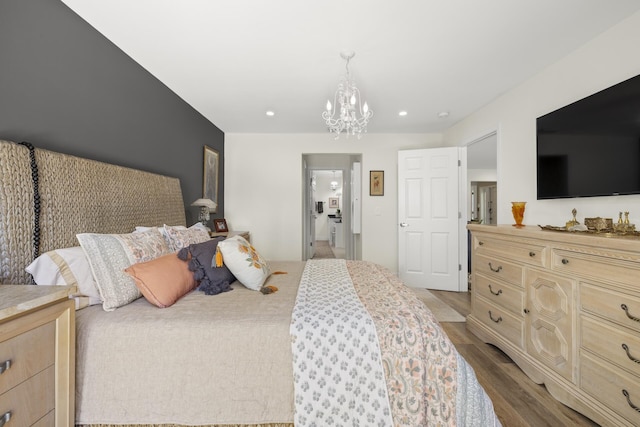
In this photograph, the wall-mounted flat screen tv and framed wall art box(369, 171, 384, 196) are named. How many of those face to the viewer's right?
0

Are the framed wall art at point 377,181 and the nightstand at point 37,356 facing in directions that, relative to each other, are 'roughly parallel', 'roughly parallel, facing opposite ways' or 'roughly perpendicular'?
roughly perpendicular

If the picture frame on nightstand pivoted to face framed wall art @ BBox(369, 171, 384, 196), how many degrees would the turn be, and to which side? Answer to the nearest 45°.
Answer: approximately 45° to its left

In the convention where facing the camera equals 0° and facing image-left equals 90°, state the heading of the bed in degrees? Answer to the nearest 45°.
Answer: approximately 270°

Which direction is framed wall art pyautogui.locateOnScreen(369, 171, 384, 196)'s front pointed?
toward the camera

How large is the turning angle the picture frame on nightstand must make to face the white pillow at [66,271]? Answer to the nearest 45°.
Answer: approximately 45° to its right

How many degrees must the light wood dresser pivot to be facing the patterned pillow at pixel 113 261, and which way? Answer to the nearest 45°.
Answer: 0° — it already faces it

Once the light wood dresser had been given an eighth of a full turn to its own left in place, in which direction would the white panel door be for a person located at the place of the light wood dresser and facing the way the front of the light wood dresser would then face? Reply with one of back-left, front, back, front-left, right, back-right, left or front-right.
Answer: back-right

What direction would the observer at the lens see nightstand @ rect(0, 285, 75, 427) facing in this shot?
facing the viewer and to the right of the viewer

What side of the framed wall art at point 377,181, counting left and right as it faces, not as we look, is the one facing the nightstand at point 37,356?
front

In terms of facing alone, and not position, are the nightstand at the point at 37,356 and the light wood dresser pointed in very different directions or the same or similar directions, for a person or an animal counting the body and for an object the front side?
very different directions

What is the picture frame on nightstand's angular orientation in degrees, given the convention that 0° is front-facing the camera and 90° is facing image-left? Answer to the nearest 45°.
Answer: approximately 315°

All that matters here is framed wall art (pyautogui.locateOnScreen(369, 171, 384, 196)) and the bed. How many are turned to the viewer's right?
1

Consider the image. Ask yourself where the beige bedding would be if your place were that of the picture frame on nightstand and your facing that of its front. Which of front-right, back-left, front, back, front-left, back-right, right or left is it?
front-right
